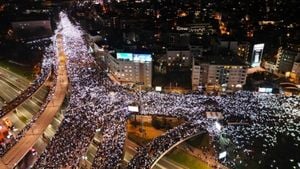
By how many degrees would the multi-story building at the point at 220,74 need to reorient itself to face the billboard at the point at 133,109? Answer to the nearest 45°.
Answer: approximately 45° to its right

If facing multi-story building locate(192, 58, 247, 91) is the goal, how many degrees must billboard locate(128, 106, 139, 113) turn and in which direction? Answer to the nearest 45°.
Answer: approximately 135° to its left

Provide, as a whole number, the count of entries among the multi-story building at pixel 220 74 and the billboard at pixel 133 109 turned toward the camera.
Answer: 2

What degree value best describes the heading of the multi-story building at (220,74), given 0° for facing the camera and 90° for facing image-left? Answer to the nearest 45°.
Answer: approximately 0°
